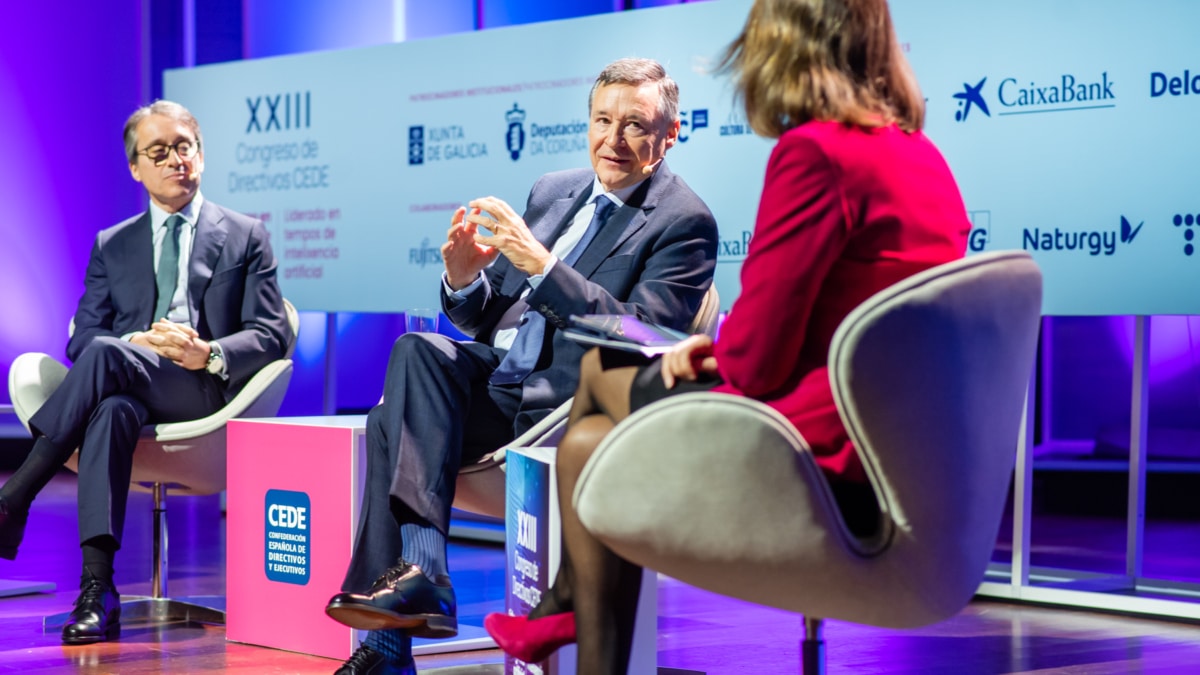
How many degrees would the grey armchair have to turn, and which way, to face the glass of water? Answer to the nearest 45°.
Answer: approximately 45° to its right

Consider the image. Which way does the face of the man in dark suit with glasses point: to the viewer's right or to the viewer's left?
to the viewer's right

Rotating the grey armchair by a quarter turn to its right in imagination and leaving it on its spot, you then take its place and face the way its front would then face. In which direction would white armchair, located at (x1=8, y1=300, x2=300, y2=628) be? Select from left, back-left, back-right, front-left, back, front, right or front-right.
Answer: front-left

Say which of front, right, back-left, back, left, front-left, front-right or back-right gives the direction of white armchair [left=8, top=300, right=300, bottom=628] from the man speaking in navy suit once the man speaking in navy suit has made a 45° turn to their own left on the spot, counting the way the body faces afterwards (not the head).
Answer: back-right

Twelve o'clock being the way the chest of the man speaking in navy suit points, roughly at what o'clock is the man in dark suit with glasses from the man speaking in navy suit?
The man in dark suit with glasses is roughly at 3 o'clock from the man speaking in navy suit.

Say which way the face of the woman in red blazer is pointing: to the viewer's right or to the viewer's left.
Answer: to the viewer's left

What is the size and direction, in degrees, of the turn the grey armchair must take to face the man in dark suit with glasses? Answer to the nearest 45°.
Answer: approximately 45° to its right

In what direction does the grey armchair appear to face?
to the viewer's left
